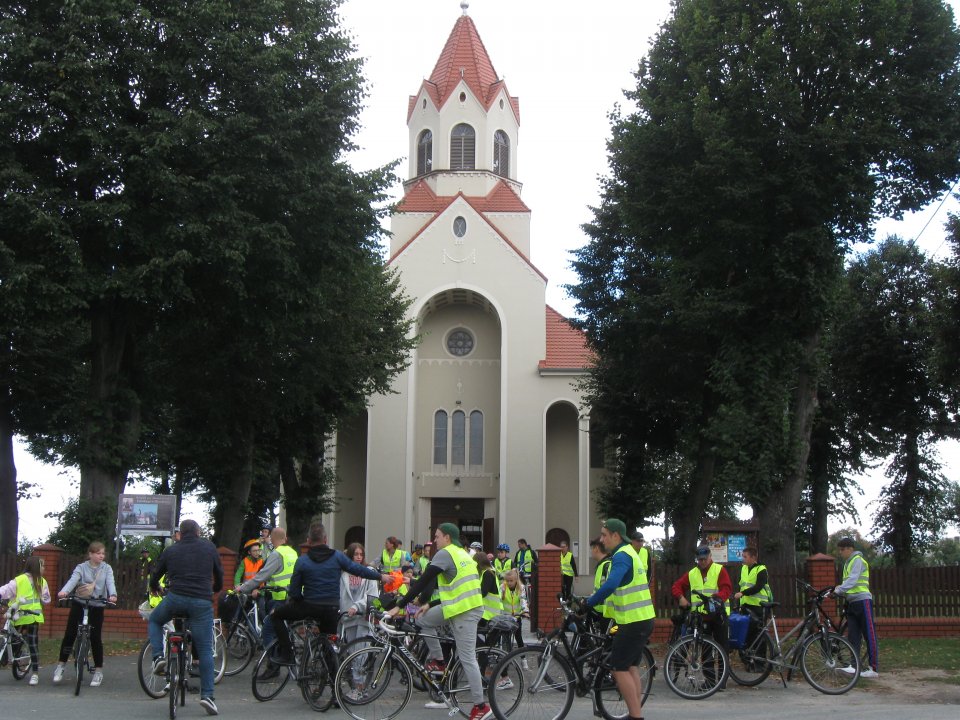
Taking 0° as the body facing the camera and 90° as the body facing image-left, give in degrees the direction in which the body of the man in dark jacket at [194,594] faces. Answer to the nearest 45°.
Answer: approximately 180°

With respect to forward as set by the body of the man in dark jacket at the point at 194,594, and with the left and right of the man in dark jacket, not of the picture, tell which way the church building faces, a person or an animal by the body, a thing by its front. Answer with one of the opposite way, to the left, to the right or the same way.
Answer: the opposite way

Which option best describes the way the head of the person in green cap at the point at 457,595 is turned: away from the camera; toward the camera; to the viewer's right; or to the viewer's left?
to the viewer's left

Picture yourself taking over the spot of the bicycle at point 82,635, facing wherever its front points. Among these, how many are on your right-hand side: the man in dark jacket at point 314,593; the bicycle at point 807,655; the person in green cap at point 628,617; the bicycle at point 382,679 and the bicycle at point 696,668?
0

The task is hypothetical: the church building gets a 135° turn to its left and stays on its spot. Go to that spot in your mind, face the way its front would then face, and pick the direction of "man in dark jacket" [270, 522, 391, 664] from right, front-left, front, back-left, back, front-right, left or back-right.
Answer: back-right

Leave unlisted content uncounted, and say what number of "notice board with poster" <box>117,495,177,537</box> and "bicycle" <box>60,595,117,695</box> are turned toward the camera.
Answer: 2

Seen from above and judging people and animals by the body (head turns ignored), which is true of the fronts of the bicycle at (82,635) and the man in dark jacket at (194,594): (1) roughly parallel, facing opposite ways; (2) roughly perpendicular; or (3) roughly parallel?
roughly parallel, facing opposite ways

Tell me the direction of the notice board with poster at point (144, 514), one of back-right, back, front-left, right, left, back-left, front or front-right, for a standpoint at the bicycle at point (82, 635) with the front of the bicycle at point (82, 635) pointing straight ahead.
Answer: back

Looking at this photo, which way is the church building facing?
toward the camera

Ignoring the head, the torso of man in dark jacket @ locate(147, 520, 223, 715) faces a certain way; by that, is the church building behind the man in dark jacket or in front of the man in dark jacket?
in front

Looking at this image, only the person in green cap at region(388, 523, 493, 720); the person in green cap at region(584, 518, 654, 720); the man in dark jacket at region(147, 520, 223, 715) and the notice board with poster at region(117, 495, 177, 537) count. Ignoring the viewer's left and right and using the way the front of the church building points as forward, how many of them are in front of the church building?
4

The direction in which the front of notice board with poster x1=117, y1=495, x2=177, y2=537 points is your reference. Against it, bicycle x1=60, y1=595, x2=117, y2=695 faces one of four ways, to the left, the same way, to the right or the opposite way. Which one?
the same way

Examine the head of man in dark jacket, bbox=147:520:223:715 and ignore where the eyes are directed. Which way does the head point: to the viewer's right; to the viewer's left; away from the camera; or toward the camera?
away from the camera

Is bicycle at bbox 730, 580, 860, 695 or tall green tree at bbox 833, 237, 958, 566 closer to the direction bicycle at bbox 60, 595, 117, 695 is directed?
the bicycle

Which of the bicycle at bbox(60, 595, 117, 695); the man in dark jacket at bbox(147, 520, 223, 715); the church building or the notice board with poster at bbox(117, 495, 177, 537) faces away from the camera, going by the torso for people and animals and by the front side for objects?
the man in dark jacket

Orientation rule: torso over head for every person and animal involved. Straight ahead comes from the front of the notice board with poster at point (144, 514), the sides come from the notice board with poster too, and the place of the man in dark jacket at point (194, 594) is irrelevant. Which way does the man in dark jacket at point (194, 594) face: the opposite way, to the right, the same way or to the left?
the opposite way

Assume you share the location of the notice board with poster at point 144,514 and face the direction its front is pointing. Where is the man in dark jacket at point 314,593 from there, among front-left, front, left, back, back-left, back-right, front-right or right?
front

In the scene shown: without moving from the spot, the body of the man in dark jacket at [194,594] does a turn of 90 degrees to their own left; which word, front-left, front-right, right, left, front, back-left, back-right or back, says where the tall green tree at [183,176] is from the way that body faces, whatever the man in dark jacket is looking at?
right

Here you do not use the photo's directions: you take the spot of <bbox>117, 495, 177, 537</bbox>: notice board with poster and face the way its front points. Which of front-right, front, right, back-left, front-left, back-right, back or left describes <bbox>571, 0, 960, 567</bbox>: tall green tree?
left

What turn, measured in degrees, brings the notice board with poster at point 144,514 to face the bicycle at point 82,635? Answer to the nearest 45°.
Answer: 0° — it already faces it

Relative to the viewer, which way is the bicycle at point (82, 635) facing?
toward the camera

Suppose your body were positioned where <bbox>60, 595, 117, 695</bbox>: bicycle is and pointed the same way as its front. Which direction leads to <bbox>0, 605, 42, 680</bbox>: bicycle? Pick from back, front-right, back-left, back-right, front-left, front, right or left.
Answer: back-right

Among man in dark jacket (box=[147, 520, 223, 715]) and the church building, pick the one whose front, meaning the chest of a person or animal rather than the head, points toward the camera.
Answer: the church building
